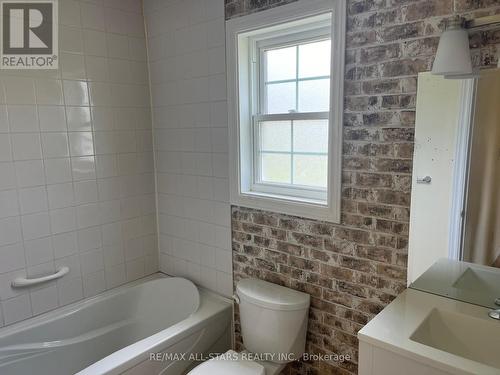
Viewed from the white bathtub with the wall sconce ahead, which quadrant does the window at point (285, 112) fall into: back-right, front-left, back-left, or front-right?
front-left

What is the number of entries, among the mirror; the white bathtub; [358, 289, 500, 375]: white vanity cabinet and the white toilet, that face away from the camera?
0

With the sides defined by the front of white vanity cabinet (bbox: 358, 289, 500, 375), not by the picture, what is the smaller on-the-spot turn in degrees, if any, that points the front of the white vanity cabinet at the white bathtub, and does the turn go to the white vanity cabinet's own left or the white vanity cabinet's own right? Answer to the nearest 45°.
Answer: approximately 45° to the white vanity cabinet's own right

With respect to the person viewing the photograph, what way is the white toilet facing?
facing the viewer and to the left of the viewer

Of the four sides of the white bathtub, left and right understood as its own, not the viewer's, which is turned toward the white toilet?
front

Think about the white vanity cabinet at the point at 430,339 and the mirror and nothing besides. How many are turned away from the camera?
0

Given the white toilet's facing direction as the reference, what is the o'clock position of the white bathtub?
The white bathtub is roughly at 2 o'clock from the white toilet.
